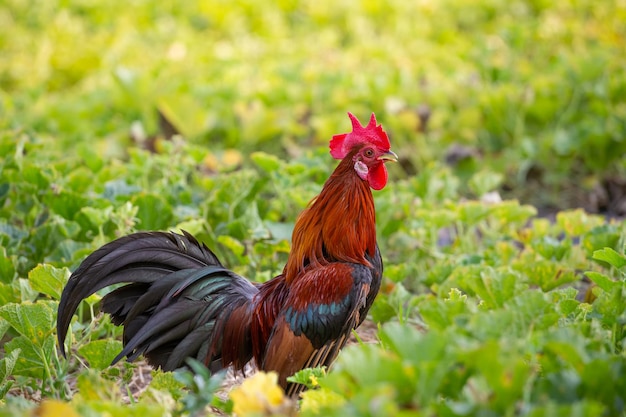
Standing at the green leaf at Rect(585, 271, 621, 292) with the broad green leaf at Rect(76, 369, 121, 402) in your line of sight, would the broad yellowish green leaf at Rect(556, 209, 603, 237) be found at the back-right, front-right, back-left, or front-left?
back-right

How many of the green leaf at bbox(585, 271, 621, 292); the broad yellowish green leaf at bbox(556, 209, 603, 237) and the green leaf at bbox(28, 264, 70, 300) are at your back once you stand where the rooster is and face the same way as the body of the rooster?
1

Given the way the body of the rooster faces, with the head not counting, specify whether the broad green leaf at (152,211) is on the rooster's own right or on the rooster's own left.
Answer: on the rooster's own left

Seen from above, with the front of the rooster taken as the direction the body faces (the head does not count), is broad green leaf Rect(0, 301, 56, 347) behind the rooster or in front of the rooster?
behind

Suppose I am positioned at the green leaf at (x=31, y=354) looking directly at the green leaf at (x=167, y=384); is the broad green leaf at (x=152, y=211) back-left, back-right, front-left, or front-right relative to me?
back-left

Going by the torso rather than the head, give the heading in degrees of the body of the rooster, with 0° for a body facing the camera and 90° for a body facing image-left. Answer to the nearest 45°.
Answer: approximately 270°

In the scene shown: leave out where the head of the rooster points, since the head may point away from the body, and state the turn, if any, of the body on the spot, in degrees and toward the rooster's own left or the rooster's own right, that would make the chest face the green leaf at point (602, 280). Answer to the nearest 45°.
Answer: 0° — it already faces it

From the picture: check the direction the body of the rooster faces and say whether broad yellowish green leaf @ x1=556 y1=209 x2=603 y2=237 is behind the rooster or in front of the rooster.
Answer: in front

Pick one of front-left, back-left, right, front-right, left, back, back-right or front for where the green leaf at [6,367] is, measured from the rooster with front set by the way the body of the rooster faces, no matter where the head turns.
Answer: back

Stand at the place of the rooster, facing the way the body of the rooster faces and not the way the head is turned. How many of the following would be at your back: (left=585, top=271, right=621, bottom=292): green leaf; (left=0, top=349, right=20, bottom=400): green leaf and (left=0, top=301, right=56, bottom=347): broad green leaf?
2

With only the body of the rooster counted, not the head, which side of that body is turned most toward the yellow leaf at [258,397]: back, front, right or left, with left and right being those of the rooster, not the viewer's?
right
